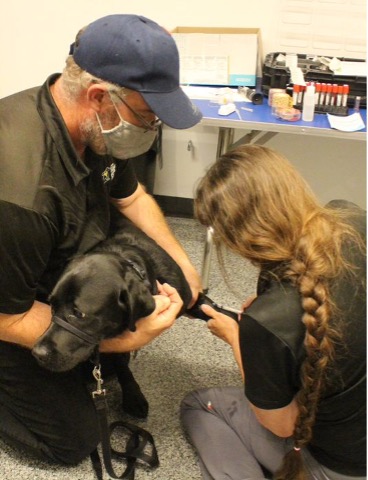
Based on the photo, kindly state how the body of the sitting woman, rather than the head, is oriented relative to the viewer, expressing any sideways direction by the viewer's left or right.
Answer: facing away from the viewer and to the left of the viewer

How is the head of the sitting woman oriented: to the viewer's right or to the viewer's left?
to the viewer's left

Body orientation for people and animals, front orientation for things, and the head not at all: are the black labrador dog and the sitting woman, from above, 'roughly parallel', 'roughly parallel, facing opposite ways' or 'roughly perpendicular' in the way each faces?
roughly perpendicular

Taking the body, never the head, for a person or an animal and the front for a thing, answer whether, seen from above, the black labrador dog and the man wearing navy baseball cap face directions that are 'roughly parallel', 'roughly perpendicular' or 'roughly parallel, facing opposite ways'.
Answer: roughly perpendicular

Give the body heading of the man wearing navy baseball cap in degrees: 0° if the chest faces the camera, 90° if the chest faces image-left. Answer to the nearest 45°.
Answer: approximately 315°

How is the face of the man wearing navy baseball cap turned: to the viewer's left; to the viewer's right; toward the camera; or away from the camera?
to the viewer's right

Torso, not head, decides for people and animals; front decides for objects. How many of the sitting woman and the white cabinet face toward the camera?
1

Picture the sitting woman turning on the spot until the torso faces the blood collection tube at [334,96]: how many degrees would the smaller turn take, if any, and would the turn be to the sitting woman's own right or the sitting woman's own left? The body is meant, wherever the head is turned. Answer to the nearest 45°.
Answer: approximately 45° to the sitting woman's own right
